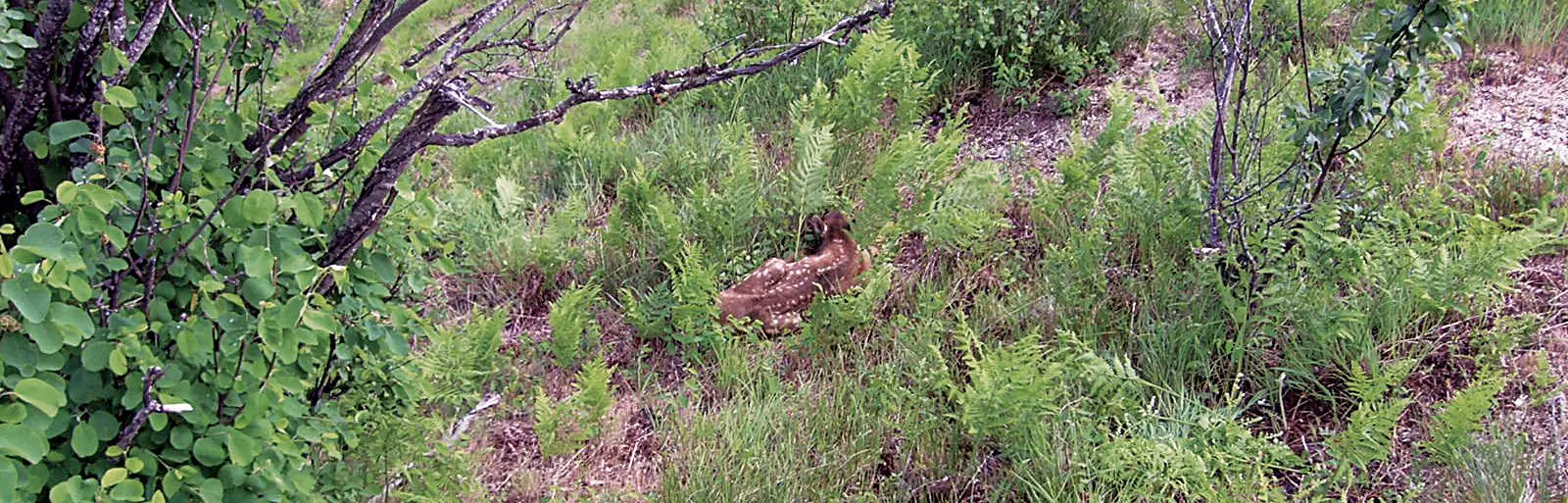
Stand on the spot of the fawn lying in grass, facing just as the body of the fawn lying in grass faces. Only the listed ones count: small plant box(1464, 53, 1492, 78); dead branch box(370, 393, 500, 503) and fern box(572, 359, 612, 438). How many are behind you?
2

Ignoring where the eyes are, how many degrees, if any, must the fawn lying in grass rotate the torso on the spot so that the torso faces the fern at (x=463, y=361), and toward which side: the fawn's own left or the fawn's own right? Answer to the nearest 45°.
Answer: approximately 180°

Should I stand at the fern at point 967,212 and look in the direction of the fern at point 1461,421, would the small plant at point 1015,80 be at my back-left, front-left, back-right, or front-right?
back-left

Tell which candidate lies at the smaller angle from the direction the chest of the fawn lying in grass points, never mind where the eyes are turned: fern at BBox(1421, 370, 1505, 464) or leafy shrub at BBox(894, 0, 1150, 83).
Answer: the leafy shrub

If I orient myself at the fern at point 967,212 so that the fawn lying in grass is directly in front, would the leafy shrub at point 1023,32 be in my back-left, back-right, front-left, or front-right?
back-right

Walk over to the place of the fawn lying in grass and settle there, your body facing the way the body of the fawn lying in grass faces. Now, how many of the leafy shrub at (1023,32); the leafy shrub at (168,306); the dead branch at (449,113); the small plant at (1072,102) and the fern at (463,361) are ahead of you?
2

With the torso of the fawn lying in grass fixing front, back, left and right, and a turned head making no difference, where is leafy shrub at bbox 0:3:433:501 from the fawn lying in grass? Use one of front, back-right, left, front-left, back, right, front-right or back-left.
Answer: back

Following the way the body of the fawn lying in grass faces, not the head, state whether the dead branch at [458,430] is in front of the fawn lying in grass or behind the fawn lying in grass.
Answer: behind

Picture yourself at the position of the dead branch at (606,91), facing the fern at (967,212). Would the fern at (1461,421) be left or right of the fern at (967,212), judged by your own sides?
right

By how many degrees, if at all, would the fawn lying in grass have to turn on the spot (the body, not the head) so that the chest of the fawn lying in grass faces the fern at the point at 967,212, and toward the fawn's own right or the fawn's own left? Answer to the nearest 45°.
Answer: approximately 45° to the fawn's own right

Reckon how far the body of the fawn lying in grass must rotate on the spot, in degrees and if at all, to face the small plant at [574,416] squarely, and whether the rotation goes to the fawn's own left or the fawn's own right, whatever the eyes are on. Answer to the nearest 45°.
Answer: approximately 180°

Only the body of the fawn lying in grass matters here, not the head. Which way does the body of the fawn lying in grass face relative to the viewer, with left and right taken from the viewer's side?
facing away from the viewer and to the right of the viewer

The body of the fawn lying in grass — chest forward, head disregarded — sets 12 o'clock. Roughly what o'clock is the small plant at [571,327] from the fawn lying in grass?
The small plant is roughly at 7 o'clock from the fawn lying in grass.

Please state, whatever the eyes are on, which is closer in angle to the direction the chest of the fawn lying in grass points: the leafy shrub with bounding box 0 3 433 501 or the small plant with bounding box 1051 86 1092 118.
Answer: the small plant
